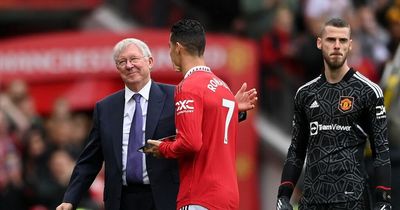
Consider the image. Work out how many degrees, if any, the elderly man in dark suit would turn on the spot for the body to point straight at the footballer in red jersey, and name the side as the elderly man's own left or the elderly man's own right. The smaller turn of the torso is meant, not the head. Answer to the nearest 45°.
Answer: approximately 45° to the elderly man's own left

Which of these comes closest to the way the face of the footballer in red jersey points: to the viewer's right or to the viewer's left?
to the viewer's left

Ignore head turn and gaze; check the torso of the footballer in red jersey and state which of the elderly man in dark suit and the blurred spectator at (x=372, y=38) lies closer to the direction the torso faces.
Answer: the elderly man in dark suit

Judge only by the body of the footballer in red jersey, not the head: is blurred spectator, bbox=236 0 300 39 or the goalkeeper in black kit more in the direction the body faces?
the blurred spectator

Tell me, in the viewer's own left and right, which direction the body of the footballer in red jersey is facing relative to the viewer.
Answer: facing away from the viewer and to the left of the viewer

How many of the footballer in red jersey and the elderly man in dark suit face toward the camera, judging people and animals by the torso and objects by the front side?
1
